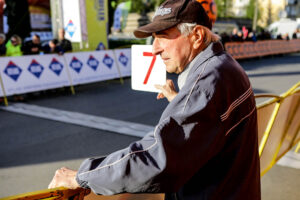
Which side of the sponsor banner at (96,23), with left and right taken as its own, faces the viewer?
front

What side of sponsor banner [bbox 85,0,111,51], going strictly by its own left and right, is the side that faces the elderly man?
front

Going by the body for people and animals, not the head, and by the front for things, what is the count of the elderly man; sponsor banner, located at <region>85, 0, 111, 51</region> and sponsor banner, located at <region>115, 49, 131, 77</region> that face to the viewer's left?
1

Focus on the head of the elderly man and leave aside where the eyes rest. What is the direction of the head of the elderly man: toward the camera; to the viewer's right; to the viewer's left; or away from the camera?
to the viewer's left

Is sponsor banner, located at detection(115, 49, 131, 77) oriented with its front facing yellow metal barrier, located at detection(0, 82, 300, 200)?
yes

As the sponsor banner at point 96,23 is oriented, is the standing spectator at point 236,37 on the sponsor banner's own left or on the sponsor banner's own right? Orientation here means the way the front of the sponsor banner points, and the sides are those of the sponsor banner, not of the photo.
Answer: on the sponsor banner's own left

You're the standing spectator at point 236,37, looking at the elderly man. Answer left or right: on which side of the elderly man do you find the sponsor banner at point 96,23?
right

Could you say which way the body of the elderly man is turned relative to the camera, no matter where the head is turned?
to the viewer's left

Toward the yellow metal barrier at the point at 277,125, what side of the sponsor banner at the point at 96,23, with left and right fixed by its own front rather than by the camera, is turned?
front

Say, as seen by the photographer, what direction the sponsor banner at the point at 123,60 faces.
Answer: facing the viewer

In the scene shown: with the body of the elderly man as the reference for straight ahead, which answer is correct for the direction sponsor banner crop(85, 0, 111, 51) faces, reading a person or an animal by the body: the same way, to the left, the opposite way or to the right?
to the left

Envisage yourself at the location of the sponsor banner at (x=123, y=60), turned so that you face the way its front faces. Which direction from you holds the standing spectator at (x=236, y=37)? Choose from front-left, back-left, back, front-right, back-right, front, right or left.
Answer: back-left
